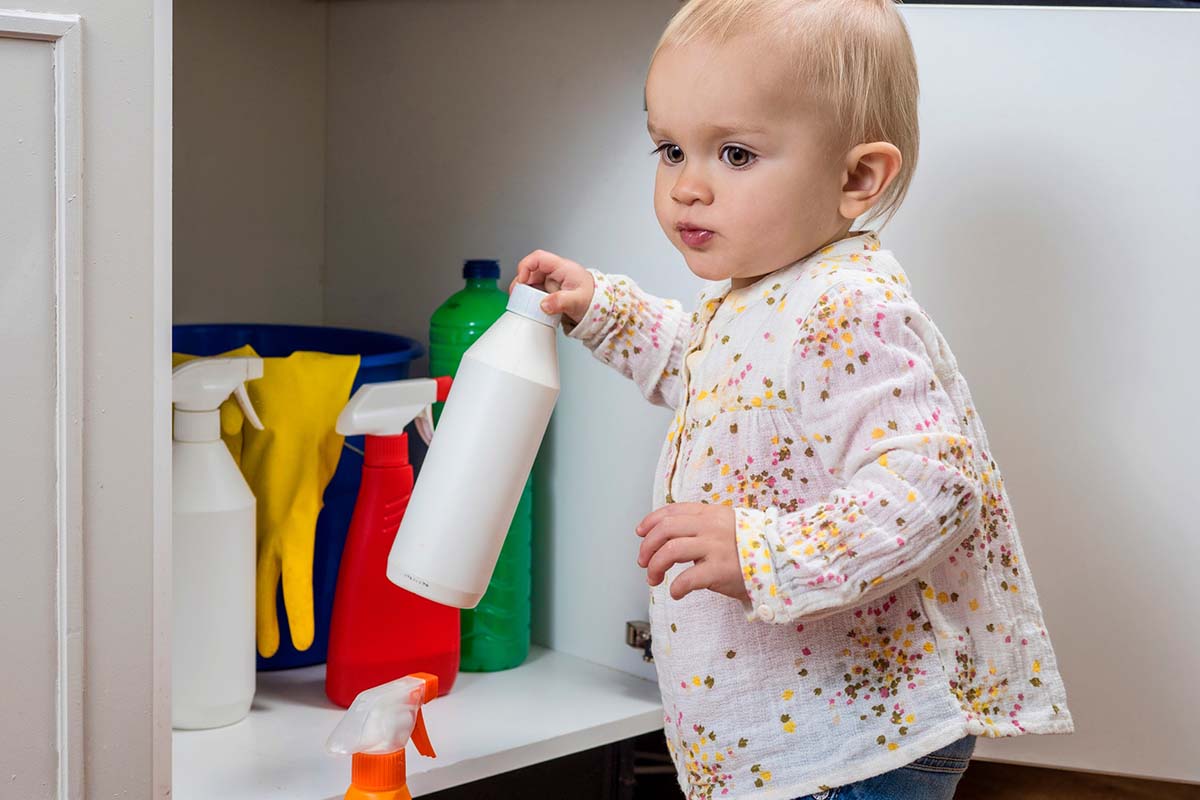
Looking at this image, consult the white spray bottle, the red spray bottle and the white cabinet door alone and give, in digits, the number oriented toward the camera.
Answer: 1

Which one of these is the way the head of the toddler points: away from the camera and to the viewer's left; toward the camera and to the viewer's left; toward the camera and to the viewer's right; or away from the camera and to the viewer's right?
toward the camera and to the viewer's left

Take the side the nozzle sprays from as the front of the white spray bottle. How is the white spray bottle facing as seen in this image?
to the viewer's right

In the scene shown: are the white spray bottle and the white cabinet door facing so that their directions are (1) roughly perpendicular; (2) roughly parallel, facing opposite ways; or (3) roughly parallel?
roughly perpendicular
